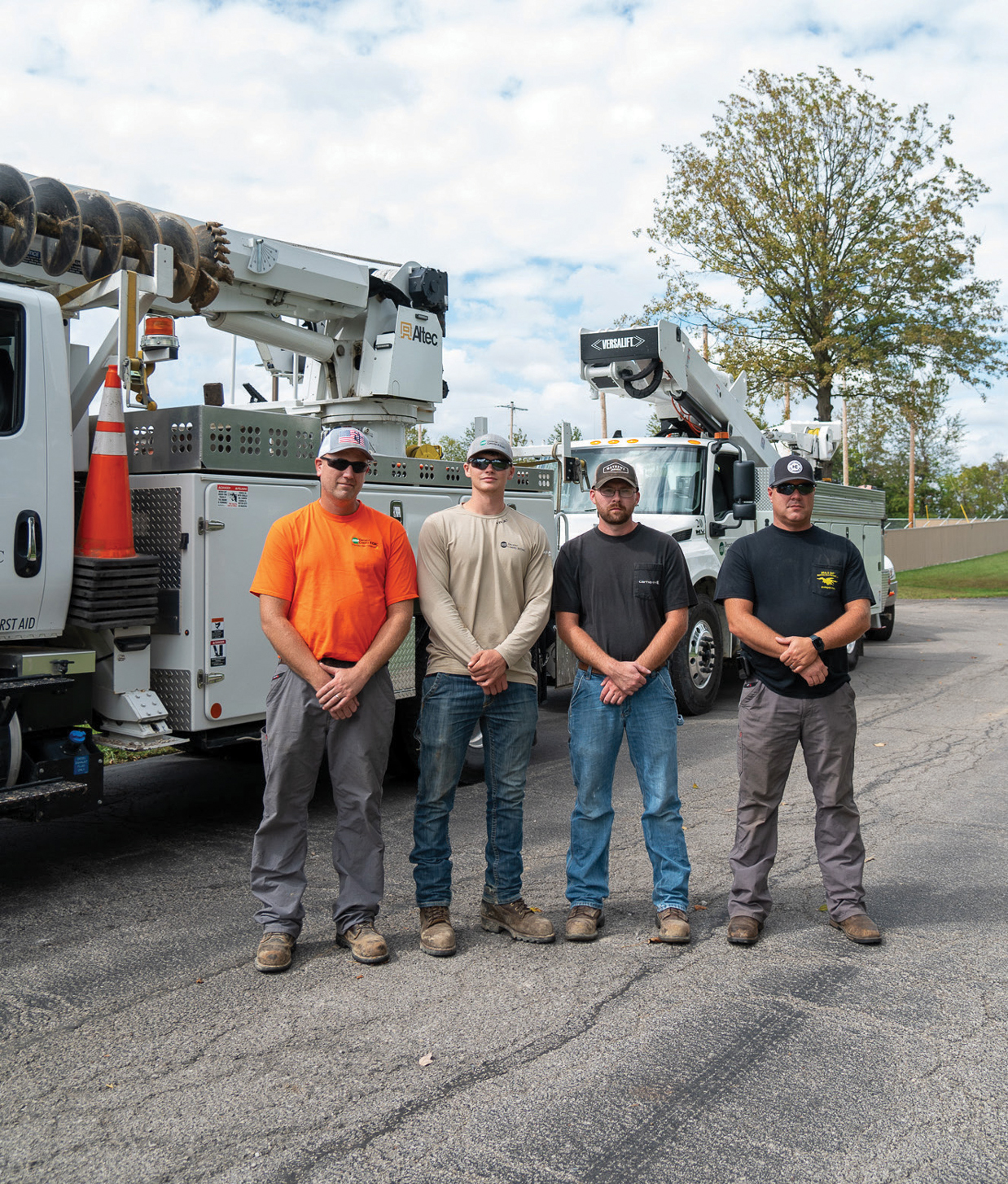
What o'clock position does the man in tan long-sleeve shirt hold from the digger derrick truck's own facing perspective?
The man in tan long-sleeve shirt is roughly at 9 o'clock from the digger derrick truck.

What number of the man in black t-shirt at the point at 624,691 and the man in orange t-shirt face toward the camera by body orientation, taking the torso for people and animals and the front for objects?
2

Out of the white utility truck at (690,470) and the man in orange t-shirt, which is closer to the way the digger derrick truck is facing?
the man in orange t-shirt

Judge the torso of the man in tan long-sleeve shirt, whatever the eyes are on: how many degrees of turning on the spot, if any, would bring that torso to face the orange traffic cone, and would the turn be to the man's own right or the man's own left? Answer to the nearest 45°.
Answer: approximately 135° to the man's own right

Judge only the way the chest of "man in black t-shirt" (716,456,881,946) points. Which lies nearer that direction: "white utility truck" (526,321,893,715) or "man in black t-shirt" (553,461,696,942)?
the man in black t-shirt

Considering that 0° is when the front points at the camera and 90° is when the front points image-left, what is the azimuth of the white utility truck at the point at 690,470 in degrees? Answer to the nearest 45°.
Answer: approximately 45°

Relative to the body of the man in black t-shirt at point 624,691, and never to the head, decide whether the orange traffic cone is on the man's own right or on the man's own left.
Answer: on the man's own right

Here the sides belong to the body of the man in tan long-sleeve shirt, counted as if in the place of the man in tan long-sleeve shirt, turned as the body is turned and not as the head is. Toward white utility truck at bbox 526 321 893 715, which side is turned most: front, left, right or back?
back

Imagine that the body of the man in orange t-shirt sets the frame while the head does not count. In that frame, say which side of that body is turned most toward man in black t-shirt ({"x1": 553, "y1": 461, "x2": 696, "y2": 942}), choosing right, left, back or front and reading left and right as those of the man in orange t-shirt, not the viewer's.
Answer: left
